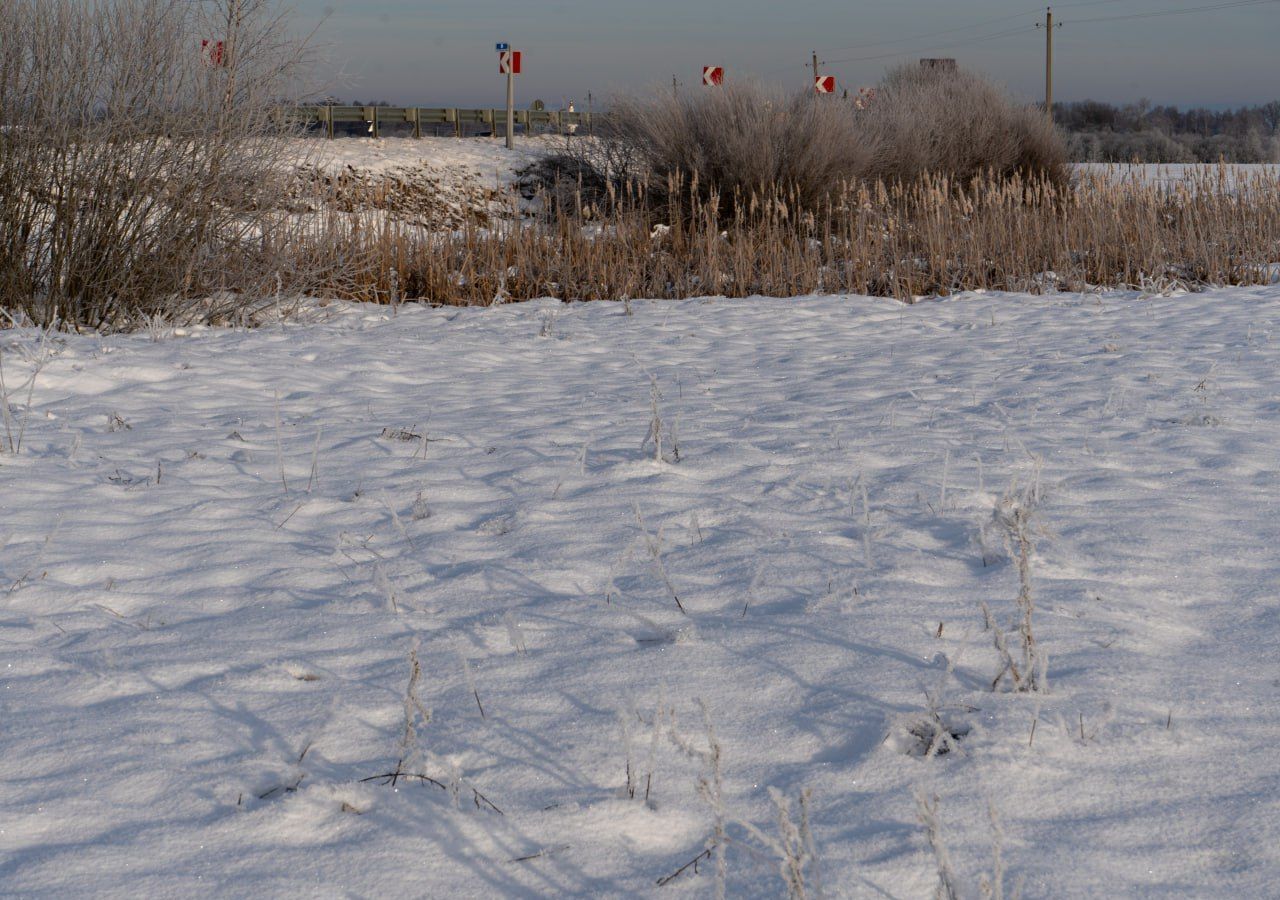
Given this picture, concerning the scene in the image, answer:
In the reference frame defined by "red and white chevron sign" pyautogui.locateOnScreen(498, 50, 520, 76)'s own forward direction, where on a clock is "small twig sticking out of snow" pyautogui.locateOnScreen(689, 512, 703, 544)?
The small twig sticking out of snow is roughly at 12 o'clock from the red and white chevron sign.

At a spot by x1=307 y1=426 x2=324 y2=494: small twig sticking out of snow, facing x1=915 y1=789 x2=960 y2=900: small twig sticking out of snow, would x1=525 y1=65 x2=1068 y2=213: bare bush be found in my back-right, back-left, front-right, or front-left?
back-left

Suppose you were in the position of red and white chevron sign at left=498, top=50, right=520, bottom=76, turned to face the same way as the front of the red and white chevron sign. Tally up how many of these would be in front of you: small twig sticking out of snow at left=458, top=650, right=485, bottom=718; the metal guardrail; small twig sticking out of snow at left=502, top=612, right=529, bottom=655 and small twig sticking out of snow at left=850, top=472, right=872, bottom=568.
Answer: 3

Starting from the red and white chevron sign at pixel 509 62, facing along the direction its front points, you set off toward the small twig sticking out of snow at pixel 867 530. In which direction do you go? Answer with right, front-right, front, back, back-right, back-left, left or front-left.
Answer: front

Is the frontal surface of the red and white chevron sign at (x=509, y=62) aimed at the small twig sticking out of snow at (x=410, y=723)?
yes

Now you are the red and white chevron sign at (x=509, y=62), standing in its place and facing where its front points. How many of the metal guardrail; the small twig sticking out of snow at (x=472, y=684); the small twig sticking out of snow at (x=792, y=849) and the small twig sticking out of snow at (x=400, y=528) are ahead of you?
3

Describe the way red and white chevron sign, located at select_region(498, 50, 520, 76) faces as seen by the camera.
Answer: facing the viewer

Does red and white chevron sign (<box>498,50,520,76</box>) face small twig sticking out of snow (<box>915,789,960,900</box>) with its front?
yes

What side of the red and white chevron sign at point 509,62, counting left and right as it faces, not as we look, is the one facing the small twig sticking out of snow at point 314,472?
front

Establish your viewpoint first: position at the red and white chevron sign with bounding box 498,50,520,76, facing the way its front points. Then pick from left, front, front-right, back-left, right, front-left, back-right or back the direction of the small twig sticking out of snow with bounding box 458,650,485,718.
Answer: front

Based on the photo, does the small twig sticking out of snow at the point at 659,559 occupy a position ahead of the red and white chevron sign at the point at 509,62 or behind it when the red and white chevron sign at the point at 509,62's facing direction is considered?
ahead

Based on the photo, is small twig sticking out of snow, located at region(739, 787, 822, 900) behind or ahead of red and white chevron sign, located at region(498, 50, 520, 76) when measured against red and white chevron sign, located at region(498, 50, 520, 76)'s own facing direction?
ahead

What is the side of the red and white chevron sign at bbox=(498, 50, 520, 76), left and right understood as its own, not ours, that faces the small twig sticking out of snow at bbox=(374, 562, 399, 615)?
front
